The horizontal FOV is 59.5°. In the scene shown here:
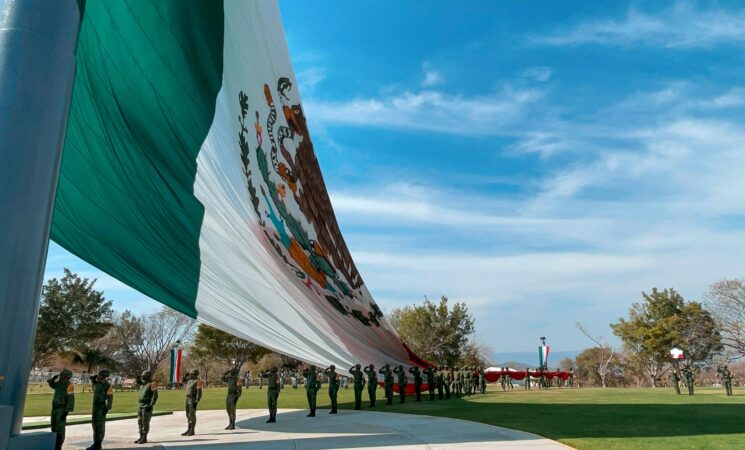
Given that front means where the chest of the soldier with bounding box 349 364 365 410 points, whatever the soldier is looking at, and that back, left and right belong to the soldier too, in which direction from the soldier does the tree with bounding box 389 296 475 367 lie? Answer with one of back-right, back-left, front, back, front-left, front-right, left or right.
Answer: back-right

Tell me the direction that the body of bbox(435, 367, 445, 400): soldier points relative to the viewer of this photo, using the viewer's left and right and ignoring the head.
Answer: facing the viewer and to the left of the viewer

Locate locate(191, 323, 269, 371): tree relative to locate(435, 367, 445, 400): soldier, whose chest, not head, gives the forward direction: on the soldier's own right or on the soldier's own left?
on the soldier's own right

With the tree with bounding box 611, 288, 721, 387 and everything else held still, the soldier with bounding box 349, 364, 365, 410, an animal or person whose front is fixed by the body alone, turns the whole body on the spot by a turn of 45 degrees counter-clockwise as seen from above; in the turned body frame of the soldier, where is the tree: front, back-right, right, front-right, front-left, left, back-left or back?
back-left

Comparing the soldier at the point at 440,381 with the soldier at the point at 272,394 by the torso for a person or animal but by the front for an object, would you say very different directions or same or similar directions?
same or similar directions

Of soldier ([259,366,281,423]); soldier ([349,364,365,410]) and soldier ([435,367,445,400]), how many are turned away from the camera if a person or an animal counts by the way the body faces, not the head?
0

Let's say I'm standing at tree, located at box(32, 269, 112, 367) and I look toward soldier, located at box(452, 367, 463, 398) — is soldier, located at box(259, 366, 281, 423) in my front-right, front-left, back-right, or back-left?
front-right

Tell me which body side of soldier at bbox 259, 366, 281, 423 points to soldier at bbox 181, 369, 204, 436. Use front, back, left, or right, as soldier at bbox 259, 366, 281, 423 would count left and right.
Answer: front

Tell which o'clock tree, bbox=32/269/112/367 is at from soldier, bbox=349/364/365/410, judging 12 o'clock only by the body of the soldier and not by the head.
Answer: The tree is roughly at 3 o'clock from the soldier.

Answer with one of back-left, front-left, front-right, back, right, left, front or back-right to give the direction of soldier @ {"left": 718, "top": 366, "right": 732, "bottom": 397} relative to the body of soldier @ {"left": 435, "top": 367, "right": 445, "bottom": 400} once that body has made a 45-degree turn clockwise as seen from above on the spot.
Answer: back

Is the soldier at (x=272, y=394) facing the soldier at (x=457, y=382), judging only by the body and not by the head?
no

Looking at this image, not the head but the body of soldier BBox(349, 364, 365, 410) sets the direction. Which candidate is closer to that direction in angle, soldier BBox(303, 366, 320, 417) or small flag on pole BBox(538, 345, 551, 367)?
the soldier

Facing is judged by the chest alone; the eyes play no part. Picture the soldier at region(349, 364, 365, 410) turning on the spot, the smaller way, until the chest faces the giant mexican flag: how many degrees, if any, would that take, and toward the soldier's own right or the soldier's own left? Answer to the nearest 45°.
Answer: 0° — they already face it

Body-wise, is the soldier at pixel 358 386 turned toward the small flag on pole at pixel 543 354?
no

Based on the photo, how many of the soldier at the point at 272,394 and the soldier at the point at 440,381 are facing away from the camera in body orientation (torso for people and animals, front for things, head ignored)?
0

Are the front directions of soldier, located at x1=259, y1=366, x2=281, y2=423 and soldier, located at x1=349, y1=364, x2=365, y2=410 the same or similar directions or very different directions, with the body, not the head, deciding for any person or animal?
same or similar directions

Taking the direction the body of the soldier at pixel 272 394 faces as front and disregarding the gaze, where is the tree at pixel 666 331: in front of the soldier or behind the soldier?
behind

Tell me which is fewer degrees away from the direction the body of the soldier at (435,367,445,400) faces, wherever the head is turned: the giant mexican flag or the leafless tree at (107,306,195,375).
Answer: the giant mexican flag
